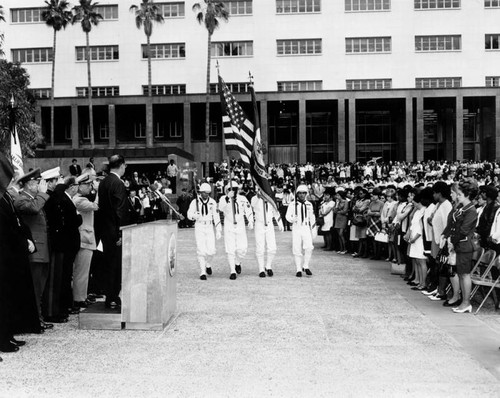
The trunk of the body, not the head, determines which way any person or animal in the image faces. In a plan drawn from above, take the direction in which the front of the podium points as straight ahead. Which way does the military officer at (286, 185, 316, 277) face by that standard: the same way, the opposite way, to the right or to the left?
to the right

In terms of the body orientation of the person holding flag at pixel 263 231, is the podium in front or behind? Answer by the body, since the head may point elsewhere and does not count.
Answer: in front

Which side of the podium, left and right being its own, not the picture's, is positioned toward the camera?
right

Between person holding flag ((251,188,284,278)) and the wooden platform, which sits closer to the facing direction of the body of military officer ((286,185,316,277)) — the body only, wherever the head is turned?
the wooden platform

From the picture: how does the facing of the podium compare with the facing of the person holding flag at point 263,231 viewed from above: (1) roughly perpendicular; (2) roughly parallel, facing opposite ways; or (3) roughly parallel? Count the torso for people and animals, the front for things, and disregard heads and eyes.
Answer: roughly perpendicular

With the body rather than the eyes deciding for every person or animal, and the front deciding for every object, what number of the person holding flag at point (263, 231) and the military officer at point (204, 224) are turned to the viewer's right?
0

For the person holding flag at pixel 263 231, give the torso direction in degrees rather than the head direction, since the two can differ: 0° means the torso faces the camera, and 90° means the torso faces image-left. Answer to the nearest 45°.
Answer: approximately 0°
